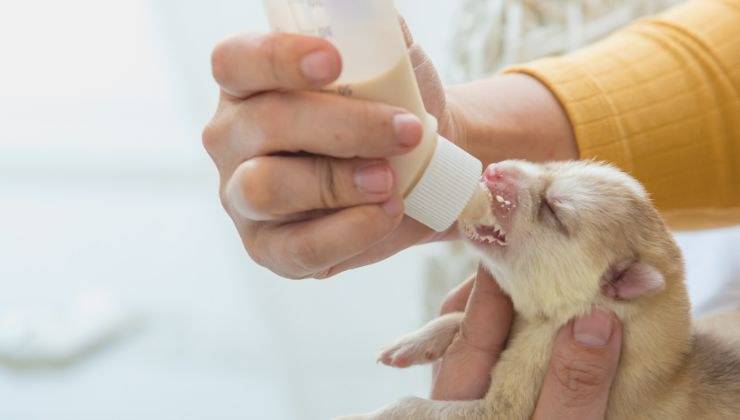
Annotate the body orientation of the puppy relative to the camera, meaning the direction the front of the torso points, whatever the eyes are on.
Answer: to the viewer's left
